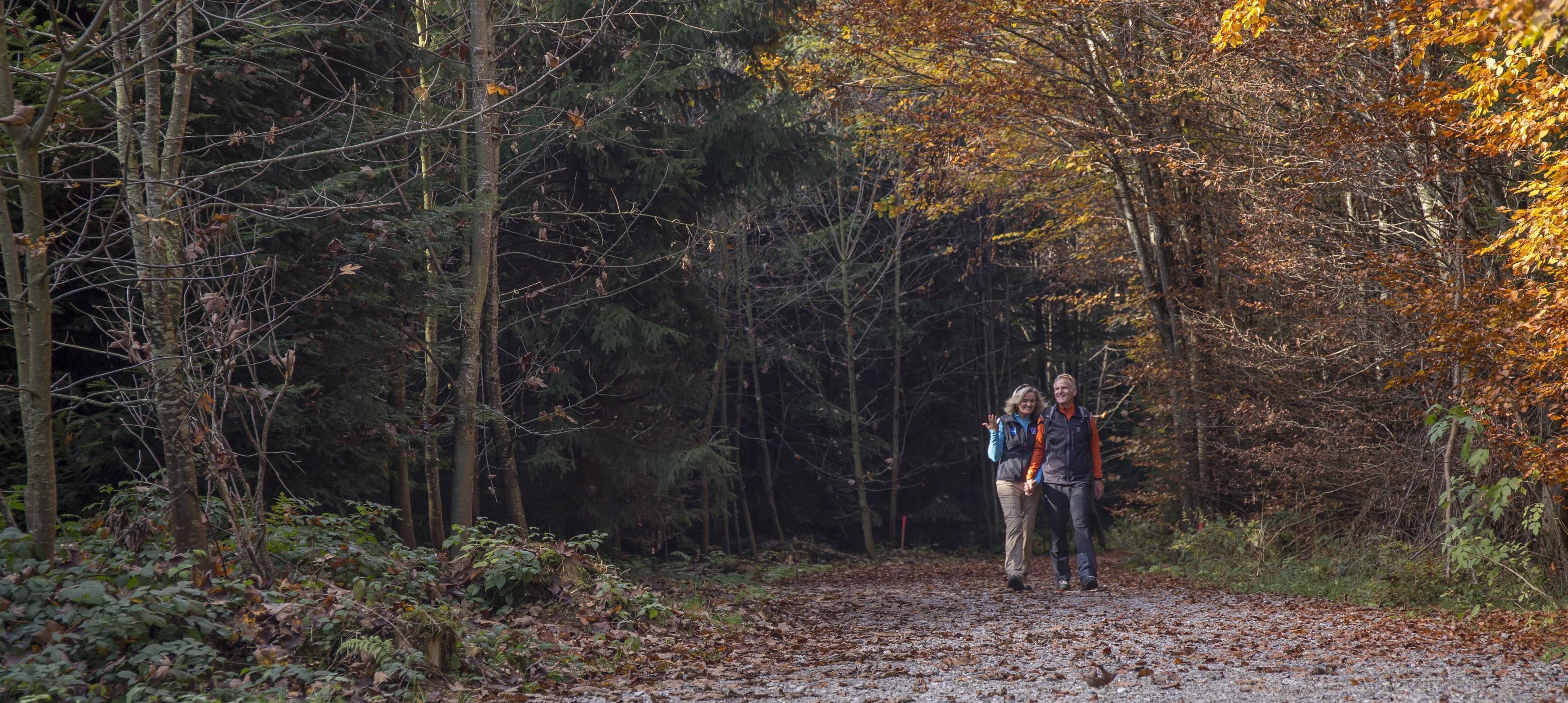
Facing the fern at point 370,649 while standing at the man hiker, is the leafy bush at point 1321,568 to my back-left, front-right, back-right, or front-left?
back-left

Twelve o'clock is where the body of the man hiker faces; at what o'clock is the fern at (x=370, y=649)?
The fern is roughly at 1 o'clock from the man hiker.

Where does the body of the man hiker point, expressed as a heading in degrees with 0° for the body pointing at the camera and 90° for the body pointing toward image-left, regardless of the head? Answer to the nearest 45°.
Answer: approximately 0°

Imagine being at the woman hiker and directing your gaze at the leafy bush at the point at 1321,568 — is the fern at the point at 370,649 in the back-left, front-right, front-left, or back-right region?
back-right

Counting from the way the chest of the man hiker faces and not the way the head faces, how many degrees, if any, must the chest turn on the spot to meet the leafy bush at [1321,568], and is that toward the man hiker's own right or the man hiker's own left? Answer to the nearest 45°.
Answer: approximately 90° to the man hiker's own left
